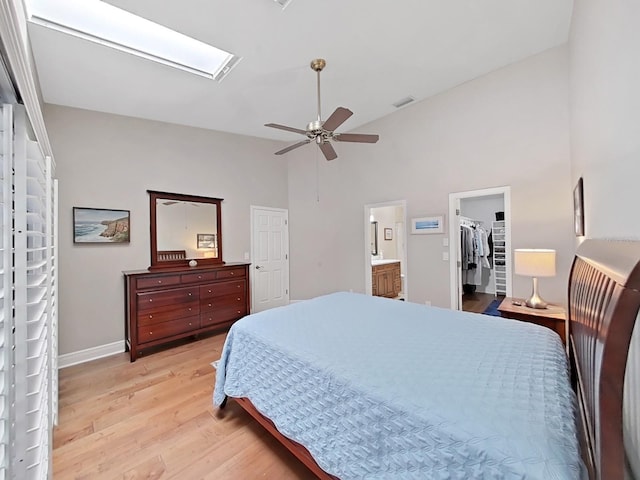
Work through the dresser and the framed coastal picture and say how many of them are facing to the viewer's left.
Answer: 0

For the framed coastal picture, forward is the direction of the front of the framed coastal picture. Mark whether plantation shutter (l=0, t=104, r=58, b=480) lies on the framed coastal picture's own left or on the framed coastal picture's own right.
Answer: on the framed coastal picture's own right

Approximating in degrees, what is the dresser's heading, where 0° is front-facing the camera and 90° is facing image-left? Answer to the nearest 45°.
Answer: approximately 315°

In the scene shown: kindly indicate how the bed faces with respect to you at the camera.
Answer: facing away from the viewer and to the left of the viewer

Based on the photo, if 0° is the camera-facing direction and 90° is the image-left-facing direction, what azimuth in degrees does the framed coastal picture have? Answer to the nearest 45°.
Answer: approximately 315°

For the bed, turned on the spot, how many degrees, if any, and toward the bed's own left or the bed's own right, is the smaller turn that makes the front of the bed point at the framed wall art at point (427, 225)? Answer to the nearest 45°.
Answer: approximately 45° to the bed's own right

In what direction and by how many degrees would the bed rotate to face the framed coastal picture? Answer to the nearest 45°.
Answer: approximately 45° to its left

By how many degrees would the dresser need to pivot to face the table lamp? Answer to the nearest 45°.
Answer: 0° — it already faces it

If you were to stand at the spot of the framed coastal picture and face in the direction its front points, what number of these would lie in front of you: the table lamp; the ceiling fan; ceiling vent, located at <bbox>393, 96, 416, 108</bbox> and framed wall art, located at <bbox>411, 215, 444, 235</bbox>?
4

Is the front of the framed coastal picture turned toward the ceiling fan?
yes

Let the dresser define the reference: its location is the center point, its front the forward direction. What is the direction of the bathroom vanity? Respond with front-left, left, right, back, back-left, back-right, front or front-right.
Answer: front-left

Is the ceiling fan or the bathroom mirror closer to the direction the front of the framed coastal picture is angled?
the ceiling fan

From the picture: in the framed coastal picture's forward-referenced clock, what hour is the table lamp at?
The table lamp is roughly at 12 o'clock from the framed coastal picture.

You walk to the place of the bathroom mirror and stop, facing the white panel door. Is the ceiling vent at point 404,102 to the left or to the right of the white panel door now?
left

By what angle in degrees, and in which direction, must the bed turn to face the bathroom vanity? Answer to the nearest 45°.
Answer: approximately 45° to its right

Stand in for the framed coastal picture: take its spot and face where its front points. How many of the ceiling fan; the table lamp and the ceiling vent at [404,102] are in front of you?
3
